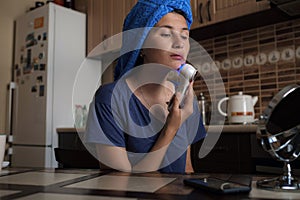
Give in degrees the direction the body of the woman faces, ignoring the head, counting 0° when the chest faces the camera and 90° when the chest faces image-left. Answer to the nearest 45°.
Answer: approximately 315°

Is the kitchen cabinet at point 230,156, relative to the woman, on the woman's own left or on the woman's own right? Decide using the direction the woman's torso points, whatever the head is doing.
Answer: on the woman's own left

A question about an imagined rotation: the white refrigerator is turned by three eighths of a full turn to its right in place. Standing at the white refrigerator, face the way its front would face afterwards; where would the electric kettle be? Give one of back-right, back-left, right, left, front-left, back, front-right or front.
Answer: back-right

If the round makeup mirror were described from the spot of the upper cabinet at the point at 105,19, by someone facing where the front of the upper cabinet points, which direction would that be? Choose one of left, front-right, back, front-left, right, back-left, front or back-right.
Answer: front-left

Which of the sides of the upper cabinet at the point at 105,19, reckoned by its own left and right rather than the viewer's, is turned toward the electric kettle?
left

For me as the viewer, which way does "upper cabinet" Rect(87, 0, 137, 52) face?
facing the viewer and to the left of the viewer

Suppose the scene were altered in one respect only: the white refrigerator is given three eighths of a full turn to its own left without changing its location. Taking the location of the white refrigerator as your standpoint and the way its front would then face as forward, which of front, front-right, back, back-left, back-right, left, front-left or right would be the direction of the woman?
right

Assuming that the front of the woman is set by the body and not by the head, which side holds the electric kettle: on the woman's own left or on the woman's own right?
on the woman's own left

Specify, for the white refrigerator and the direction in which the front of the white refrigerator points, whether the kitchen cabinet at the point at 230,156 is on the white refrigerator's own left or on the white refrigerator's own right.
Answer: on the white refrigerator's own left

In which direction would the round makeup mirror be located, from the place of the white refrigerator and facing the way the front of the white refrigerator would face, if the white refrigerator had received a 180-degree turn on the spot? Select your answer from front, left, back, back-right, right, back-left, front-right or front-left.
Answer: back-right
